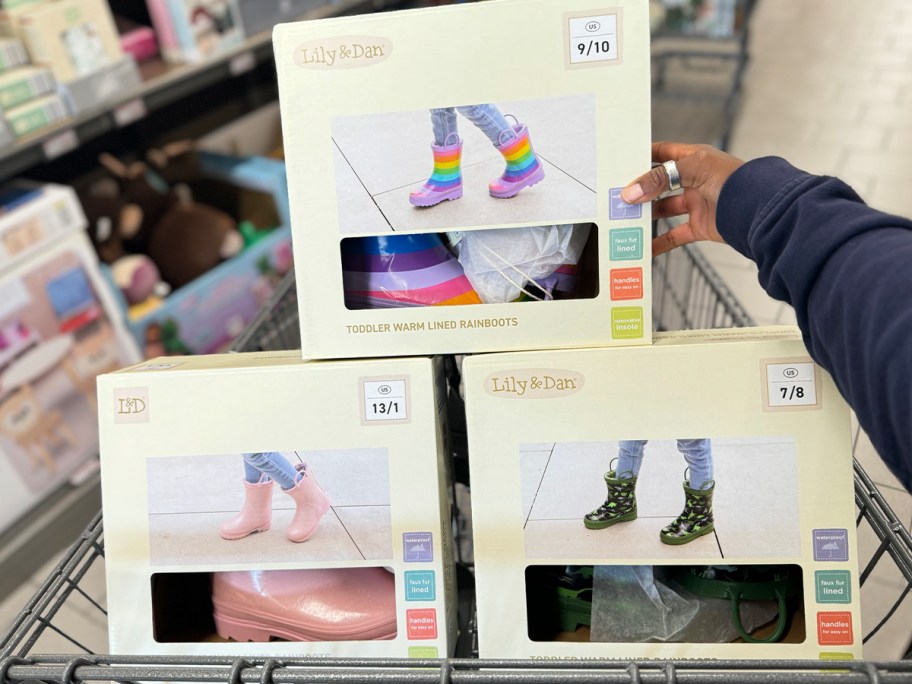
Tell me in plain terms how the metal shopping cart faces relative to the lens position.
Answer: facing away from the viewer

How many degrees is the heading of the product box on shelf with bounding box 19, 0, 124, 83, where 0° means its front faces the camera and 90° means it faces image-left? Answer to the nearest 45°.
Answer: approximately 315°

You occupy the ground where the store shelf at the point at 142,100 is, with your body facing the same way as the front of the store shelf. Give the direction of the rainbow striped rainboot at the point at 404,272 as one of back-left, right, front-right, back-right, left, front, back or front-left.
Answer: front-right

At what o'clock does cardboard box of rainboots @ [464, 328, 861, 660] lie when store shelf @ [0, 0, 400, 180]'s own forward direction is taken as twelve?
The cardboard box of rainboots is roughly at 1 o'clock from the store shelf.

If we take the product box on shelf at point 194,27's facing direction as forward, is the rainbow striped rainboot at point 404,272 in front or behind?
in front

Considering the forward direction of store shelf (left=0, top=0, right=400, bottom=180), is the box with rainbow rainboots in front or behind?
in front

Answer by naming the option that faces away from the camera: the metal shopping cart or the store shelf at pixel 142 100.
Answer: the metal shopping cart
